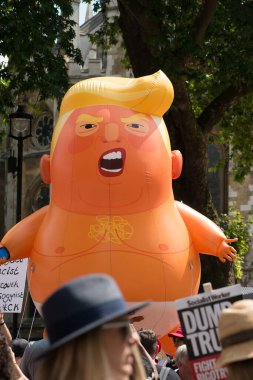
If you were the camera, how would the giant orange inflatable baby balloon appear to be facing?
facing the viewer
